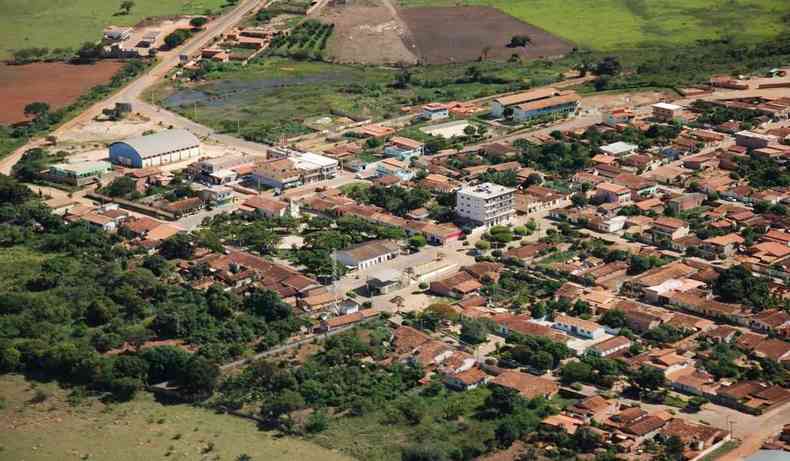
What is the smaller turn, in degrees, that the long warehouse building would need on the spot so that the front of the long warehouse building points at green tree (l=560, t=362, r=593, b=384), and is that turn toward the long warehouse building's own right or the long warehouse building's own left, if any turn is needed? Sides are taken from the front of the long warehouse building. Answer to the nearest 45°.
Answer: approximately 90° to the long warehouse building's own left

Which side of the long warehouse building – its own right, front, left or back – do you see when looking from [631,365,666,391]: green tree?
left

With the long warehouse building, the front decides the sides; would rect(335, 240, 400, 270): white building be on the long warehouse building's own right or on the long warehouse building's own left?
on the long warehouse building's own left

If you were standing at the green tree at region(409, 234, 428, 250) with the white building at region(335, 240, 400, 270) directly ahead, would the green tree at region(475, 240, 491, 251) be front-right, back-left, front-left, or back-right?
back-left

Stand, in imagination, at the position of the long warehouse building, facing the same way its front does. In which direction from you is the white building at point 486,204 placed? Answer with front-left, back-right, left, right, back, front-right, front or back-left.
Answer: left

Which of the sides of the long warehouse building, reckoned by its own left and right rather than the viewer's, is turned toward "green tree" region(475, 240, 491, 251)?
left

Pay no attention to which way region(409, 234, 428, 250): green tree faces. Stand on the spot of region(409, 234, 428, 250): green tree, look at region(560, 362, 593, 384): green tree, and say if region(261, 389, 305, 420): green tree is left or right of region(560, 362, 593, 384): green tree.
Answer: right

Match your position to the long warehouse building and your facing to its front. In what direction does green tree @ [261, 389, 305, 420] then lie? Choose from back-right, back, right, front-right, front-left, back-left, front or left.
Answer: front-left

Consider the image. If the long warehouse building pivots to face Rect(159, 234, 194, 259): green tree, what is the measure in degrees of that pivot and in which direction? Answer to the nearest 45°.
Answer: approximately 45° to its left

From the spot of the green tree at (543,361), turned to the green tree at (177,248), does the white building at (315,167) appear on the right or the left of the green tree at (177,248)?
right

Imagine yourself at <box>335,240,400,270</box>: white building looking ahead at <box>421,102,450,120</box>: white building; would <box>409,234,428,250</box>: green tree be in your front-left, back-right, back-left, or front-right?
front-right
